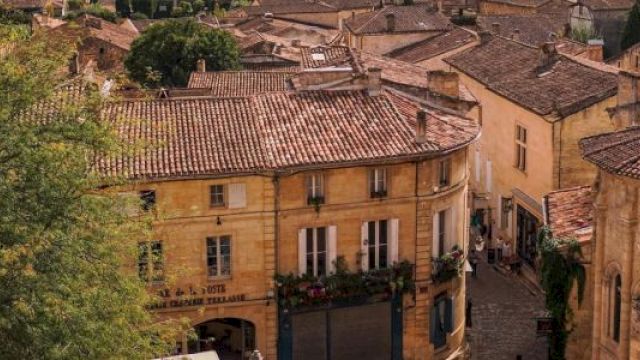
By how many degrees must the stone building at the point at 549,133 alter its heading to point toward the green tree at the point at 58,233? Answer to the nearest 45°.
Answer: approximately 45° to its left

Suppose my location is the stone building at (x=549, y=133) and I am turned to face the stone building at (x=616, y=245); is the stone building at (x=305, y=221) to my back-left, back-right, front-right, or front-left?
front-right

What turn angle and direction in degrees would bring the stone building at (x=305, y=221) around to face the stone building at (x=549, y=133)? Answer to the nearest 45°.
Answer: approximately 135° to its left

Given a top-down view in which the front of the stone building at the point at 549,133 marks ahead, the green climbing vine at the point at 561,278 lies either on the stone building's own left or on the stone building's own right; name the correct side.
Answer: on the stone building's own left

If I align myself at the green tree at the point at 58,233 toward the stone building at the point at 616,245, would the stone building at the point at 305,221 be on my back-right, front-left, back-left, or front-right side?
front-left

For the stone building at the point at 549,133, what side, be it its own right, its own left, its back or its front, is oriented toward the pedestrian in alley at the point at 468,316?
front

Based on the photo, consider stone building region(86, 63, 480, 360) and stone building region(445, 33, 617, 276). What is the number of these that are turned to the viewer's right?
0

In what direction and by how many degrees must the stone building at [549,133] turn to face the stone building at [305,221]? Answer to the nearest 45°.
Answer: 0° — it already faces it

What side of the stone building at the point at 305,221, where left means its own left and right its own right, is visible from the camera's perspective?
front

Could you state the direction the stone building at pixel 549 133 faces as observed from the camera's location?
facing the viewer and to the left of the viewer

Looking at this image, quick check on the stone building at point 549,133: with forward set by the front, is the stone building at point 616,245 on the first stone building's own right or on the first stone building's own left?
on the first stone building's own left

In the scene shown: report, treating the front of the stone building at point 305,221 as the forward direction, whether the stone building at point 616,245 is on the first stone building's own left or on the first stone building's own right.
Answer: on the first stone building's own left
